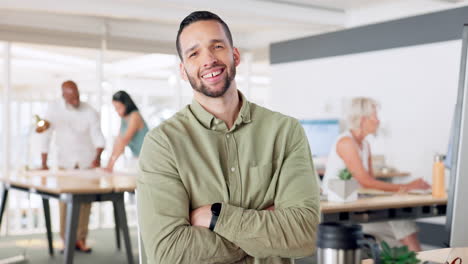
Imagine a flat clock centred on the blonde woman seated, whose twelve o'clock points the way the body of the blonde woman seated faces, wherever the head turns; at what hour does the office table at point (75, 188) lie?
The office table is roughly at 6 o'clock from the blonde woman seated.

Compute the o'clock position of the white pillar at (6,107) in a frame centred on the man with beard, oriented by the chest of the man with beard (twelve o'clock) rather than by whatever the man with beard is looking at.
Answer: The white pillar is roughly at 5 o'clock from the man with beard.

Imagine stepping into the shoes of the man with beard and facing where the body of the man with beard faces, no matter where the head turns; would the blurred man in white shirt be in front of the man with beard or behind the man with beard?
behind

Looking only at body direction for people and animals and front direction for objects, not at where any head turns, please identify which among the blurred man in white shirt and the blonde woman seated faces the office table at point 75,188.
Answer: the blurred man in white shirt

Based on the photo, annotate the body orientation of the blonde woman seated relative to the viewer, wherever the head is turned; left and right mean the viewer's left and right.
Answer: facing to the right of the viewer

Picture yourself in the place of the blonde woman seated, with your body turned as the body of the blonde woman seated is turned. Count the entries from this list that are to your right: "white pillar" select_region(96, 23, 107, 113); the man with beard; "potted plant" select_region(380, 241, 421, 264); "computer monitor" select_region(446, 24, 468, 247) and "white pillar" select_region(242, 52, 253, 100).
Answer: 3

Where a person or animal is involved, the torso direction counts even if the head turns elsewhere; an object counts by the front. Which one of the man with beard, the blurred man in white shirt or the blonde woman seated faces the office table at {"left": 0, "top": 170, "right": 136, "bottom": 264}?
the blurred man in white shirt

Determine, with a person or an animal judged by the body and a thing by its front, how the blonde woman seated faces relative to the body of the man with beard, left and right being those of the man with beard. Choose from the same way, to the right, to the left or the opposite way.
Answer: to the left

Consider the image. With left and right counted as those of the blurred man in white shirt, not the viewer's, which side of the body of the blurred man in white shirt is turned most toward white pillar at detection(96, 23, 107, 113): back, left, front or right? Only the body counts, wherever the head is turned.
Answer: back

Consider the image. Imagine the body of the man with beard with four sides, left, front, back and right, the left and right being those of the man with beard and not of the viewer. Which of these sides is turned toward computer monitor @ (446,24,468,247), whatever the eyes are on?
left

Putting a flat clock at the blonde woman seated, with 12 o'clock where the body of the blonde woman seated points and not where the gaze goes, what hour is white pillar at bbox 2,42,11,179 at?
The white pillar is roughly at 7 o'clock from the blonde woman seated.

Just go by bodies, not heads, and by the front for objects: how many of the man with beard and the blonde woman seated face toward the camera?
1

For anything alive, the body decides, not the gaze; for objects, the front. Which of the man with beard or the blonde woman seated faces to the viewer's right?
the blonde woman seated
